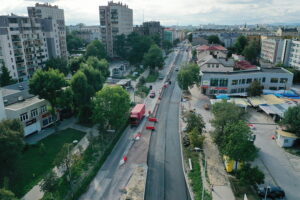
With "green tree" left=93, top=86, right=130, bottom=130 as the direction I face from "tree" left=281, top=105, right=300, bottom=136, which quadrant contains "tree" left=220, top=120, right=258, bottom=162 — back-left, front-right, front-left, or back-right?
front-left

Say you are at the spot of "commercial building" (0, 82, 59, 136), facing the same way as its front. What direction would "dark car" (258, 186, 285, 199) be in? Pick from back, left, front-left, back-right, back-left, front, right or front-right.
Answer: front

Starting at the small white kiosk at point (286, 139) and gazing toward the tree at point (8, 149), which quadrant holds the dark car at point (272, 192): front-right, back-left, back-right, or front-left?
front-left

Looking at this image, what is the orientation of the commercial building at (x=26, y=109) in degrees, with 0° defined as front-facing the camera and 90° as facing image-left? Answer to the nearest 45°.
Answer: approximately 315°

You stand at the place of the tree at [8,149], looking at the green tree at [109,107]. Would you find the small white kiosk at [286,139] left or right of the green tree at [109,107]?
right

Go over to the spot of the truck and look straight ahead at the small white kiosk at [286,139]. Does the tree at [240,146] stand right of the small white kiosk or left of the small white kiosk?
right

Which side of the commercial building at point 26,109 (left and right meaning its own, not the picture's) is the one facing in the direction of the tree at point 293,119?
front

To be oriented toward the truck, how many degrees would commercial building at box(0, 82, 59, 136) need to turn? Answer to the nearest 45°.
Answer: approximately 45° to its left

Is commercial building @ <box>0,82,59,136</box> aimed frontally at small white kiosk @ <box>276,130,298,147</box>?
yes

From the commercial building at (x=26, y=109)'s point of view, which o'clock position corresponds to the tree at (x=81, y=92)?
The tree is roughly at 11 o'clock from the commercial building.

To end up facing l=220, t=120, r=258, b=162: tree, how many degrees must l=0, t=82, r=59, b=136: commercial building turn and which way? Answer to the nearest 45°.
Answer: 0° — it already faces it

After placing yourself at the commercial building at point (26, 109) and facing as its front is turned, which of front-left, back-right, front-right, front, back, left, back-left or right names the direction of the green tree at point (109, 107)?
front
